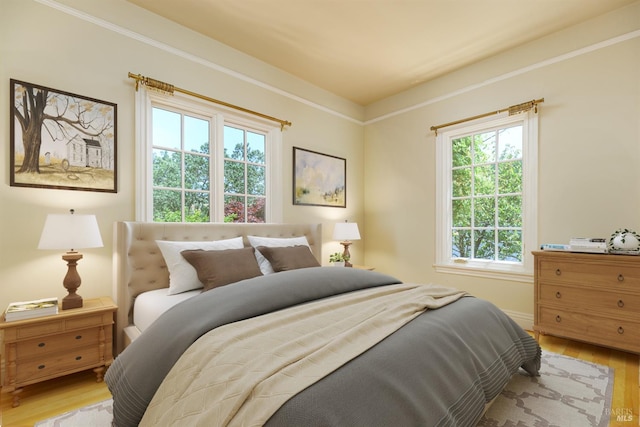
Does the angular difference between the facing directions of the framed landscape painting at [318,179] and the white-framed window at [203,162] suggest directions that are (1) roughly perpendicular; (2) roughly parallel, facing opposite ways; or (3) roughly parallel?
roughly parallel

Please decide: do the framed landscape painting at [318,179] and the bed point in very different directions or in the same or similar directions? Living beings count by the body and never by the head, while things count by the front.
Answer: same or similar directions

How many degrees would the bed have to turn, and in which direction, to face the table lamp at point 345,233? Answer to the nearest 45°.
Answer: approximately 135° to its left

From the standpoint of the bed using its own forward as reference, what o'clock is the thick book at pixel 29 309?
The thick book is roughly at 5 o'clock from the bed.

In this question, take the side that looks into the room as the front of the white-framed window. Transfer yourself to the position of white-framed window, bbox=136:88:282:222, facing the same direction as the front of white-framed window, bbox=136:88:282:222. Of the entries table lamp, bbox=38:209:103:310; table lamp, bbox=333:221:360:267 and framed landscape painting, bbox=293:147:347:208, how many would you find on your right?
1

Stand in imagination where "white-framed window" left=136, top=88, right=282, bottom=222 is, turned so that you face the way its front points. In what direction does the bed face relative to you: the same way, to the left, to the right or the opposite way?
the same way

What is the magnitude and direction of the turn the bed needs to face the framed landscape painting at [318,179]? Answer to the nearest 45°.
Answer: approximately 135° to its left

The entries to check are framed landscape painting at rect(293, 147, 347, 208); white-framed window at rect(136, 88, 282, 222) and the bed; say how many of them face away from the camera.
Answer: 0

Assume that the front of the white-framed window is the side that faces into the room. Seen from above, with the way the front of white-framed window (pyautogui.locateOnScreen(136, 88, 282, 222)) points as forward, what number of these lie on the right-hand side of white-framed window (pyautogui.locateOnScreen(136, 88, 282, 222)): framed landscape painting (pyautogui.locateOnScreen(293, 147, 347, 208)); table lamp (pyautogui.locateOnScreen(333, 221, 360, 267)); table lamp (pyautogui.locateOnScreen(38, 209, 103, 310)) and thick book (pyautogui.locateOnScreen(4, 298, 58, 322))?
2

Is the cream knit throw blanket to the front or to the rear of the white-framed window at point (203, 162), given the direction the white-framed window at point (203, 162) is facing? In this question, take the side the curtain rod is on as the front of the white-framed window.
to the front

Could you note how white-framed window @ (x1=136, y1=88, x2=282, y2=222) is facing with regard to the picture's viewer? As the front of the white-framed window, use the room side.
facing the viewer and to the right of the viewer

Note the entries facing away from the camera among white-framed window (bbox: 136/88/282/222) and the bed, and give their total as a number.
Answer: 0

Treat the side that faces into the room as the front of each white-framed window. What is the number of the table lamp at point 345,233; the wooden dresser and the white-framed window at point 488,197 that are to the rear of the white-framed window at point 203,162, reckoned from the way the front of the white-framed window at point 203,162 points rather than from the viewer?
0

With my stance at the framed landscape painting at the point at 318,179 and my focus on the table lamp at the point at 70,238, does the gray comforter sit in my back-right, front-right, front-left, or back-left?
front-left

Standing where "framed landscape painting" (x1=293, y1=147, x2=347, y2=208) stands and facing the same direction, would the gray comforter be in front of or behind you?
in front

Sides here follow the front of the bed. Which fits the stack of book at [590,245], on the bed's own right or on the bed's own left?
on the bed's own left

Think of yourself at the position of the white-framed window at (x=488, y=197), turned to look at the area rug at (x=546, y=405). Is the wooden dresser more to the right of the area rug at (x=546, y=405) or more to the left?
left

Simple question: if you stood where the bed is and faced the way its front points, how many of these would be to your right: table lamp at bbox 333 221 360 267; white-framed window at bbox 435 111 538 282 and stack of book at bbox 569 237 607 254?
0
